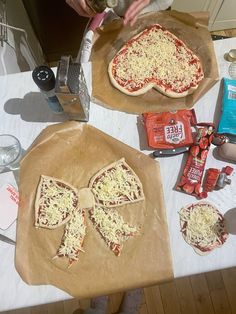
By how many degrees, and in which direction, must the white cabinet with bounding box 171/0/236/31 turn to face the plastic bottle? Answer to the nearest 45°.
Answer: approximately 45° to its right

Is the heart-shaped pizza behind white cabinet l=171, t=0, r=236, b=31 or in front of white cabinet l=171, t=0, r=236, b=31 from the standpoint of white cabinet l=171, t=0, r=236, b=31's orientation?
in front

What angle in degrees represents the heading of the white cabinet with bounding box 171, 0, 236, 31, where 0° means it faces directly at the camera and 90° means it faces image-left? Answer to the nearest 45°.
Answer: approximately 0°

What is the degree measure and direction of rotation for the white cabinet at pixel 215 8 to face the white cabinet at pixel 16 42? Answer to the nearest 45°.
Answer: approximately 45° to its right

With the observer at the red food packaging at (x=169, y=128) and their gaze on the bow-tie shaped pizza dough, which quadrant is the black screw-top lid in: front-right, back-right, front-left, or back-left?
front-right

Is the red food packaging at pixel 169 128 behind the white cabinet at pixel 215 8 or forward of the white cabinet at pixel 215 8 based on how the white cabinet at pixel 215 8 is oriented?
forward

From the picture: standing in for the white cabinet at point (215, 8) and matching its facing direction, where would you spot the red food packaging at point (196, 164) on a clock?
The red food packaging is roughly at 12 o'clock from the white cabinet.

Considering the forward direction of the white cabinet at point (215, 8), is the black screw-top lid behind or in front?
in front

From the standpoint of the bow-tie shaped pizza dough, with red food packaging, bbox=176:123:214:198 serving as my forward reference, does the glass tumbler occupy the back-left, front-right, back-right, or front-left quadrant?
back-left

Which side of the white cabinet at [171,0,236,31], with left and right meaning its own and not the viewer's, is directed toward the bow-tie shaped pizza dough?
front

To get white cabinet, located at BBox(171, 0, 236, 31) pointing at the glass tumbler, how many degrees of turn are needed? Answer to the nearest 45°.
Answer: approximately 45° to its right

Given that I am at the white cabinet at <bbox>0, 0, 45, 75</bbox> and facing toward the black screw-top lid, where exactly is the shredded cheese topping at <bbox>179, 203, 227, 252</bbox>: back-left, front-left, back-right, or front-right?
front-left
